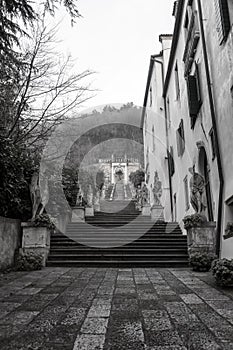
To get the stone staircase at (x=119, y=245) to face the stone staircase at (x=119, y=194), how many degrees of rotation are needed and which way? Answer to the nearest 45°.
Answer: approximately 180°

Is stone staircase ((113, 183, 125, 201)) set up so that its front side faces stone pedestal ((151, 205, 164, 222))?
yes

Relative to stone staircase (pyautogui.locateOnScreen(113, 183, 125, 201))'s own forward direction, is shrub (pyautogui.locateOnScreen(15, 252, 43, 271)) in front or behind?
in front

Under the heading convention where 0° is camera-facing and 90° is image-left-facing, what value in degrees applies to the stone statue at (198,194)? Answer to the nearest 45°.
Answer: approximately 0°

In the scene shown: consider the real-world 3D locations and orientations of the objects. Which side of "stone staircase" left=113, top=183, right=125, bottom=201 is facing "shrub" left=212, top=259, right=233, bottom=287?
front
